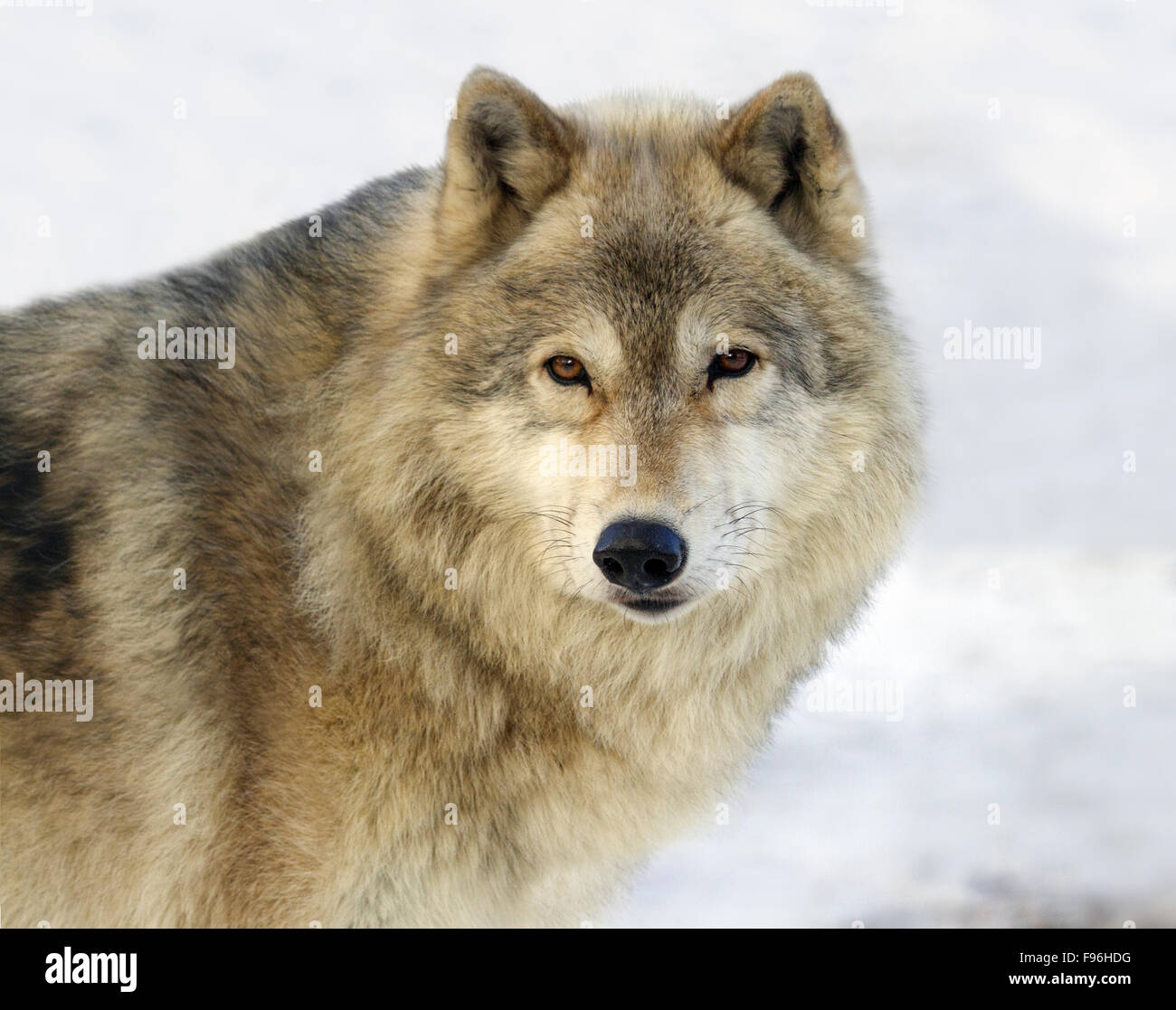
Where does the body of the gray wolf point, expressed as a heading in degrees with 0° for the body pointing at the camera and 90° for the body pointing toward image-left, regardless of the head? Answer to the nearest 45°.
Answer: approximately 315°
